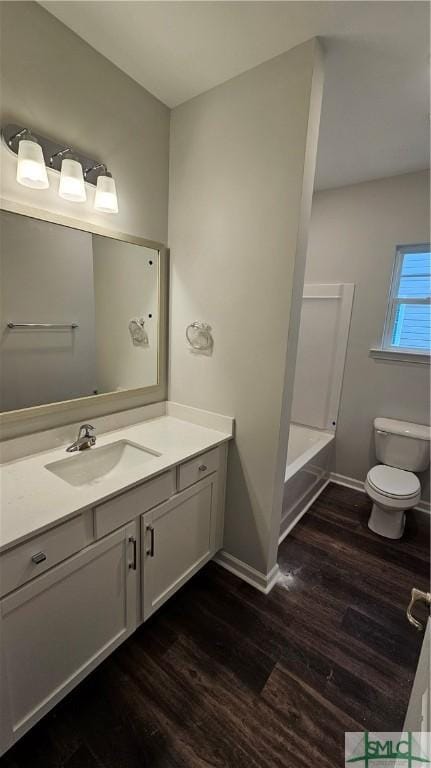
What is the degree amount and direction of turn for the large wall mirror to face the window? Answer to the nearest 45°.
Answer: approximately 45° to its left

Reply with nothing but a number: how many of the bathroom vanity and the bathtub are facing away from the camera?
0

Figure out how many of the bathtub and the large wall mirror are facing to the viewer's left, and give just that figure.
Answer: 0

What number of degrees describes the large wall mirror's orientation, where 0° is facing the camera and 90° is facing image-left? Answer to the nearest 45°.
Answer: approximately 315°

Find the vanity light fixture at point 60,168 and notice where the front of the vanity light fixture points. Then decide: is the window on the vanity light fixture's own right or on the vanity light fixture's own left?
on the vanity light fixture's own left

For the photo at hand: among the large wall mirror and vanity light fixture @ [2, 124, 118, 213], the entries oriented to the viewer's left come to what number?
0
